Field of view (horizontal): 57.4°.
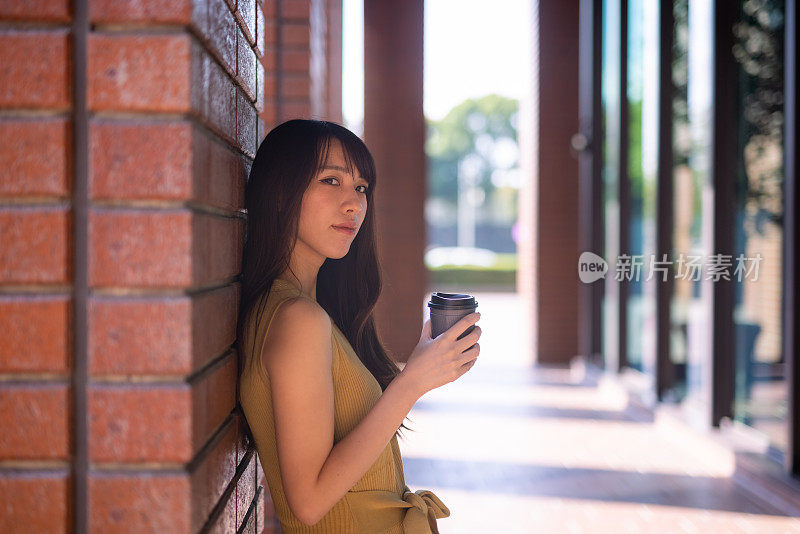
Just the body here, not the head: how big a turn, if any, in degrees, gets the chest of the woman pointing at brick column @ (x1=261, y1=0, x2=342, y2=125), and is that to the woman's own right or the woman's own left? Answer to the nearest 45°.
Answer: approximately 90° to the woman's own left

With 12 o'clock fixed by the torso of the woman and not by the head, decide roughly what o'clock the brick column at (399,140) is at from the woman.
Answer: The brick column is roughly at 9 o'clock from the woman.

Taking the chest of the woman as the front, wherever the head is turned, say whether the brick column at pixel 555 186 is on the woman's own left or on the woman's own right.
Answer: on the woman's own left

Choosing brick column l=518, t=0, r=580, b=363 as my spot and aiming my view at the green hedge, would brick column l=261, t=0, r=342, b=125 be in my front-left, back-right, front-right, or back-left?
back-left

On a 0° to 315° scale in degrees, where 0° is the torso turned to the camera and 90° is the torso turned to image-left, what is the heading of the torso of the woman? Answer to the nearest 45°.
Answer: approximately 270°
